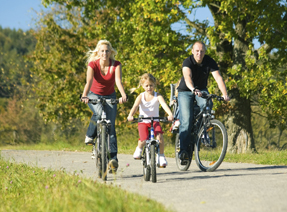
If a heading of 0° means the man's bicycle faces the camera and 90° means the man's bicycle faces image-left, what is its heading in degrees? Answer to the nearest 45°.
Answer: approximately 315°

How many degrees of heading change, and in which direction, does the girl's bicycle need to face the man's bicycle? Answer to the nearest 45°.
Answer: approximately 135° to its left

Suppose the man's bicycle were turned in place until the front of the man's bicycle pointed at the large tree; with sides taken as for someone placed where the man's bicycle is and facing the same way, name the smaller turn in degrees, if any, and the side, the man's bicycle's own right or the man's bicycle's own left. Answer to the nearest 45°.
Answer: approximately 135° to the man's bicycle's own left

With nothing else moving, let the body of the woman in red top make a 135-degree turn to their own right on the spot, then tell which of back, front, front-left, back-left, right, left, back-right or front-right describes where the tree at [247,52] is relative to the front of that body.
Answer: right

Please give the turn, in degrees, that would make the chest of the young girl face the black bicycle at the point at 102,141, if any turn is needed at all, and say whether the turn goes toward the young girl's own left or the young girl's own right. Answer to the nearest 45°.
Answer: approximately 45° to the young girl's own right

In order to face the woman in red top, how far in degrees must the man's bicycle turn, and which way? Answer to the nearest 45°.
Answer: approximately 135° to its right

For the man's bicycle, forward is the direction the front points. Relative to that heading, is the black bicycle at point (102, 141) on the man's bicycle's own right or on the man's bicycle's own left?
on the man's bicycle's own right

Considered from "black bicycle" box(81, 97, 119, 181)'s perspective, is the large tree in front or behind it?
behind

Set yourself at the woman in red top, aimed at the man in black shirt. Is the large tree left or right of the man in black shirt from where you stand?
left
